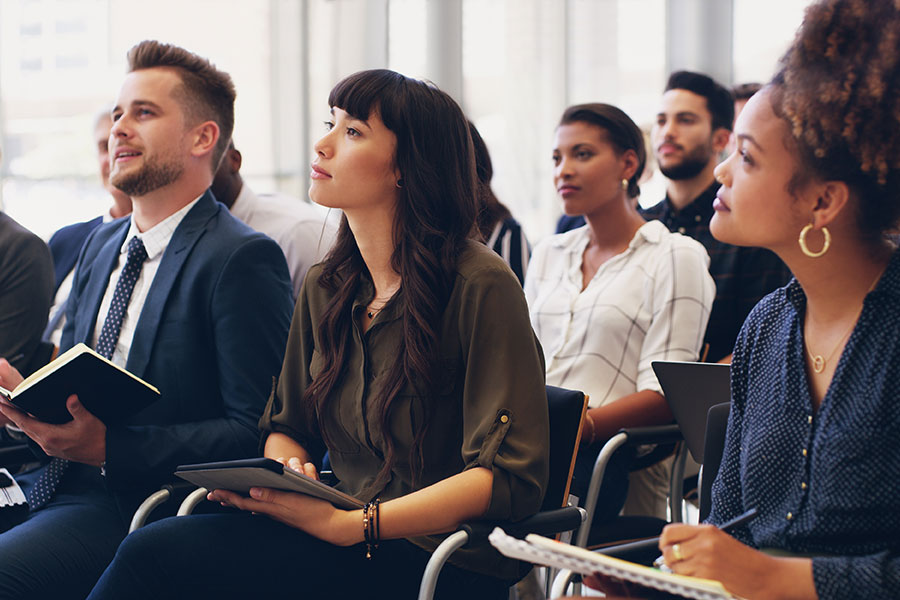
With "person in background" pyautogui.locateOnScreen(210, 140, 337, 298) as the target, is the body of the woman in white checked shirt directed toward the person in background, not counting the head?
no

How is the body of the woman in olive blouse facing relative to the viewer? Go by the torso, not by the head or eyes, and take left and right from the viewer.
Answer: facing the viewer and to the left of the viewer

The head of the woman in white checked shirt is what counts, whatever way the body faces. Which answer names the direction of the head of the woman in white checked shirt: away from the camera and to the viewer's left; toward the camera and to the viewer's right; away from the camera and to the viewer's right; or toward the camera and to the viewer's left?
toward the camera and to the viewer's left

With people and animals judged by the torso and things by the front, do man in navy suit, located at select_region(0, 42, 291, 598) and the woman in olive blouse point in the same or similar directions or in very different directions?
same or similar directions

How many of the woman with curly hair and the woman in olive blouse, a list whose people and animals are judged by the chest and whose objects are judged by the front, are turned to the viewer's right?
0

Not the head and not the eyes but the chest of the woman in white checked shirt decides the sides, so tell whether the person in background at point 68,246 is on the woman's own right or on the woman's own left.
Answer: on the woman's own right

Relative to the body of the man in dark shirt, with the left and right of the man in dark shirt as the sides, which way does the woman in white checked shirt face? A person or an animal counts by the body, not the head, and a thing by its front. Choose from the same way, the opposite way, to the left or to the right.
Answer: the same way

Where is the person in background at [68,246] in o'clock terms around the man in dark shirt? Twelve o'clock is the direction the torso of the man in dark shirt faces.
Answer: The person in background is roughly at 1 o'clock from the man in dark shirt.

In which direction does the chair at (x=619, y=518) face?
to the viewer's left

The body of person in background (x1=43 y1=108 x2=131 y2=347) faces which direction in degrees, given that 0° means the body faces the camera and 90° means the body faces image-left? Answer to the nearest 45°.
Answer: approximately 45°

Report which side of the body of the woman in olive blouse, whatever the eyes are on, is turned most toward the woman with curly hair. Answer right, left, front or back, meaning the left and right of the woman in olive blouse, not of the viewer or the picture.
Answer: left

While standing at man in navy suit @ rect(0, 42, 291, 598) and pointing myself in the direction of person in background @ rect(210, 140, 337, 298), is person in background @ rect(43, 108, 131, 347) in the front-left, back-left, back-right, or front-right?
front-left

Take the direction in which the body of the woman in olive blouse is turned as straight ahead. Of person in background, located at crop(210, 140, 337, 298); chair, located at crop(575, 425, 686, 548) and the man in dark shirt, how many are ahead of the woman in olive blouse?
0

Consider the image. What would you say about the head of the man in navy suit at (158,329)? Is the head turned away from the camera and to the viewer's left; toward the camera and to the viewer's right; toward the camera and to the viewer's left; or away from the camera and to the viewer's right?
toward the camera and to the viewer's left

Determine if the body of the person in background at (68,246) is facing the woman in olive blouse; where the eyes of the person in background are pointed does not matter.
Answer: no

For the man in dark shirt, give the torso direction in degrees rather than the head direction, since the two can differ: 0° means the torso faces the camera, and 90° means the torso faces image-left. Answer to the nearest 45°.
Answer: approximately 45°

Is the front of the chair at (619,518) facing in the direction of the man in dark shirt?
no

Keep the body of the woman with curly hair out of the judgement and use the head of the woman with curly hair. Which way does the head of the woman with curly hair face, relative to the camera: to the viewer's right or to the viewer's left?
to the viewer's left
